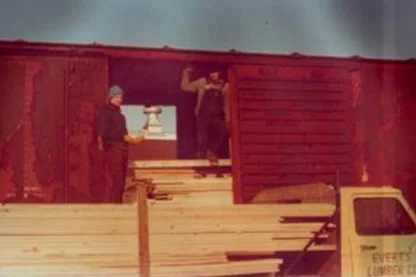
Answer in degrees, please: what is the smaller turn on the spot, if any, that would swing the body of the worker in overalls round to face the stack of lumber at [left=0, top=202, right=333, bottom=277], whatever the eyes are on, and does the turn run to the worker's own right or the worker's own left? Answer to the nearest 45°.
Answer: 0° — they already face it

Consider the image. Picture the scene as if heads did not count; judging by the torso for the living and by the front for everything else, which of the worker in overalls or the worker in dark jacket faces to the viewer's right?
the worker in dark jacket

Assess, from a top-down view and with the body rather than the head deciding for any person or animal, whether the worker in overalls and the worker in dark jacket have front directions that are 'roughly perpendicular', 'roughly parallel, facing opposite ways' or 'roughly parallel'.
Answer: roughly perpendicular

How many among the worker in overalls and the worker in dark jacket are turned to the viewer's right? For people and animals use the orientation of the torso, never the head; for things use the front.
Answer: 1

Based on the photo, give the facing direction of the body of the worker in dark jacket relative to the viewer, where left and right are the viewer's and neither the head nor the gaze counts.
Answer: facing to the right of the viewer

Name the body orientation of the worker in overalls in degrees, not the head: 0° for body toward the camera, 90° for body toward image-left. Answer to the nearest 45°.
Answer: approximately 0°
